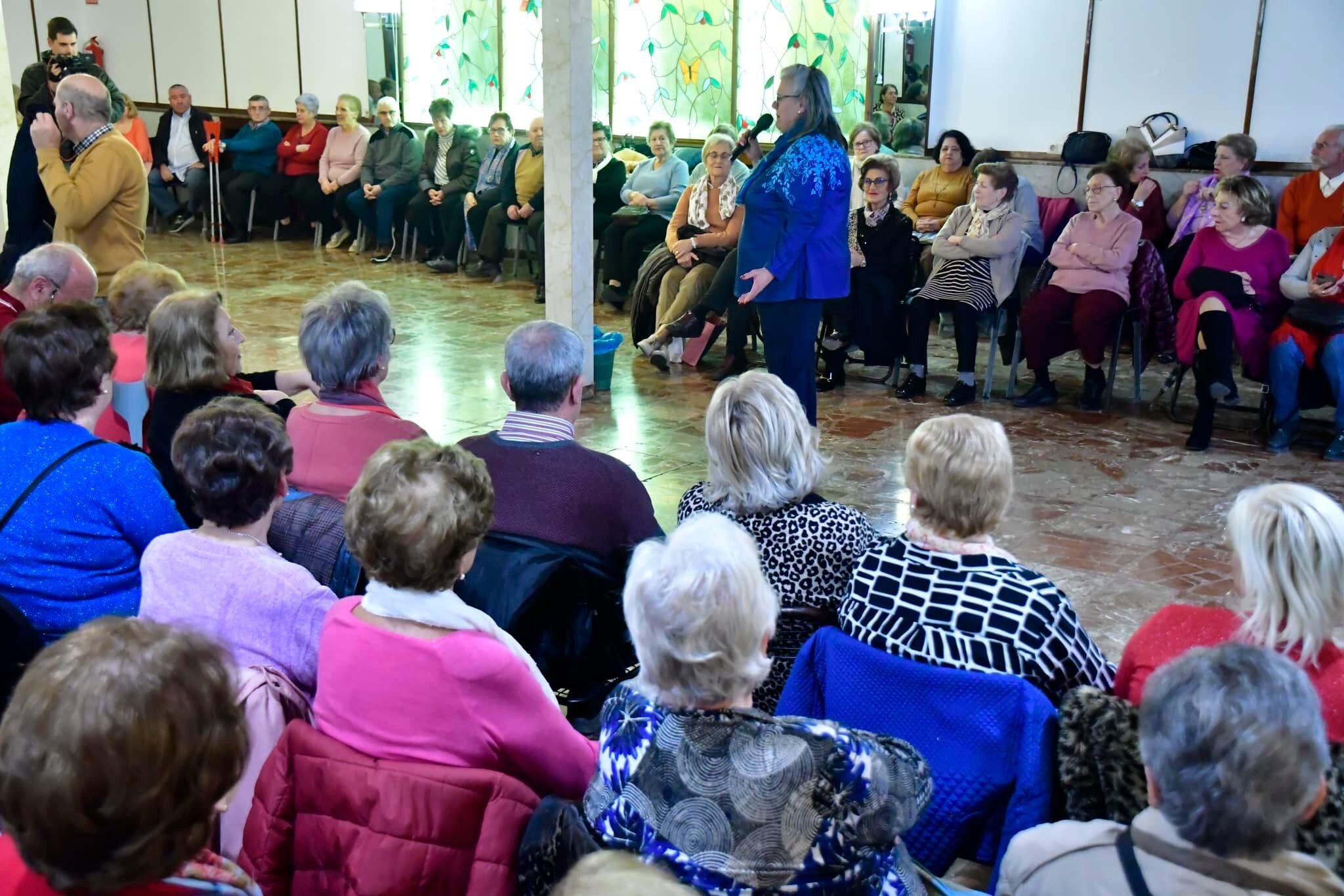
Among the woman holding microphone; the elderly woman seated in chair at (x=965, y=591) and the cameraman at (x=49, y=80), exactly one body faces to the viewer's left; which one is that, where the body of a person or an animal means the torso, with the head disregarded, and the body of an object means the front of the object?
the woman holding microphone

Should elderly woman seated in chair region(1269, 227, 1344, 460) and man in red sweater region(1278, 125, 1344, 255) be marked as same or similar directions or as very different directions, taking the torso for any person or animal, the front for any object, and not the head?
same or similar directions

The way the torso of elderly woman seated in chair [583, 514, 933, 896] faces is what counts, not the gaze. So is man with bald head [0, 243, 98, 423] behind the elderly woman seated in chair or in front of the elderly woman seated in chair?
in front

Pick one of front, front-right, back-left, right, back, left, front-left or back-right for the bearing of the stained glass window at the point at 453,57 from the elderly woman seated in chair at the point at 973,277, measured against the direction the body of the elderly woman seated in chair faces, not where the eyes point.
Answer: right

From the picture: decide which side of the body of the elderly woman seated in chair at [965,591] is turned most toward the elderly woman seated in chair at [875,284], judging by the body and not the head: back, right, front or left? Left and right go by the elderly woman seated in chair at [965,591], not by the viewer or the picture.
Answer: front

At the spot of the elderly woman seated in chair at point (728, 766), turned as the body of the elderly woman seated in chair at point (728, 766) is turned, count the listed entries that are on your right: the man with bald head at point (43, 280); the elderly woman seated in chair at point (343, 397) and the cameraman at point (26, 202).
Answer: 0

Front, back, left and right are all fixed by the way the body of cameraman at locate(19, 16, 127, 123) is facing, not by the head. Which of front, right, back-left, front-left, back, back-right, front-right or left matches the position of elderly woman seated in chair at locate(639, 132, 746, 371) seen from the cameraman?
front-left

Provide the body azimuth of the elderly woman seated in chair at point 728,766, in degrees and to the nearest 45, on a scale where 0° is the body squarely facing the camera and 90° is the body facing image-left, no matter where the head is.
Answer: approximately 180°

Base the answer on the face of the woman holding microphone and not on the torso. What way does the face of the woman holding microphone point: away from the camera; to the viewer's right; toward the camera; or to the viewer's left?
to the viewer's left

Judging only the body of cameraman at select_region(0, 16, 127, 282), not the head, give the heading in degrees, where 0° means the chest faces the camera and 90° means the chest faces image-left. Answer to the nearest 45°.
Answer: approximately 315°

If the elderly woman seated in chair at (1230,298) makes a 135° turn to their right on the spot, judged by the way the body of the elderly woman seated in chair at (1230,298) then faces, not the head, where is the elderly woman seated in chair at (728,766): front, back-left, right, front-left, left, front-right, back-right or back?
back

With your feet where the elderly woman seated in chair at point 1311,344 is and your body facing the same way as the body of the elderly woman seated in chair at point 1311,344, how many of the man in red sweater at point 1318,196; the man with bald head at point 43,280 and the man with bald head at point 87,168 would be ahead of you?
2

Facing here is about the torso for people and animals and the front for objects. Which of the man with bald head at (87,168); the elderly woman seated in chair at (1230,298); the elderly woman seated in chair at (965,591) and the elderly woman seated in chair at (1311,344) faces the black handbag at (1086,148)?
the elderly woman seated in chair at (965,591)

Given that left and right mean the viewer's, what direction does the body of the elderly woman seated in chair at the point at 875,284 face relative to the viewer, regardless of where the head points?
facing the viewer and to the left of the viewer

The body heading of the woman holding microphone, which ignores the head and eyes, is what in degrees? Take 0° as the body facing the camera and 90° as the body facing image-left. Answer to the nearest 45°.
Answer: approximately 90°

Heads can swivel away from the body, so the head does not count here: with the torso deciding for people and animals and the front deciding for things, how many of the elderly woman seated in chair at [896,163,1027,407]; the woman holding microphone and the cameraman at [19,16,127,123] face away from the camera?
0

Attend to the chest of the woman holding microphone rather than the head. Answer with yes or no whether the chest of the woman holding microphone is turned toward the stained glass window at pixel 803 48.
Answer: no

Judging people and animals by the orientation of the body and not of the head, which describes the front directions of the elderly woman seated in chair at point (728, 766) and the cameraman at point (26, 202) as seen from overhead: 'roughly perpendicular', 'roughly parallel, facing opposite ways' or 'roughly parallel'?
roughly perpendicular

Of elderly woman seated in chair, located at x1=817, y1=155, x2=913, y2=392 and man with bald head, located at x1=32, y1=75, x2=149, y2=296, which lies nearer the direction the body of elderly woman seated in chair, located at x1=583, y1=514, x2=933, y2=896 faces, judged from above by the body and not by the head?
the elderly woman seated in chair

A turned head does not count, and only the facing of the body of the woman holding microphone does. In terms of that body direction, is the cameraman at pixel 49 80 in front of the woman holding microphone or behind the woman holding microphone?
in front
